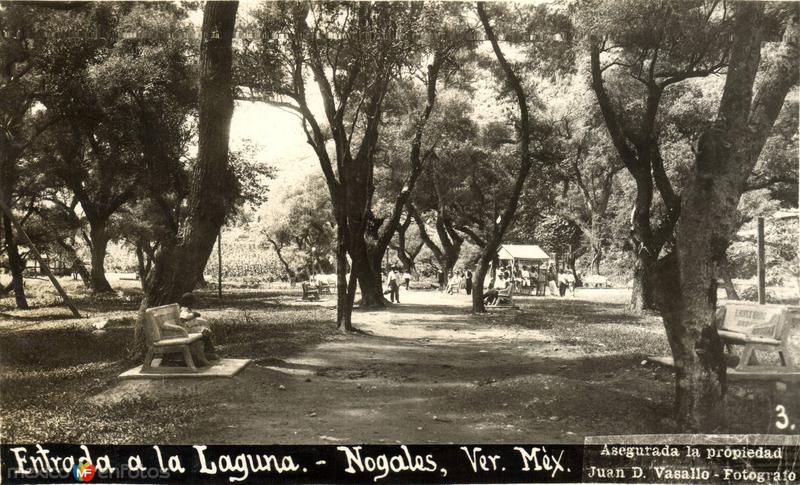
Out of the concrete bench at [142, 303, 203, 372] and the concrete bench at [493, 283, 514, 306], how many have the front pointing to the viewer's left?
1

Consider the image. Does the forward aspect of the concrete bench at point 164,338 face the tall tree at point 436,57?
no

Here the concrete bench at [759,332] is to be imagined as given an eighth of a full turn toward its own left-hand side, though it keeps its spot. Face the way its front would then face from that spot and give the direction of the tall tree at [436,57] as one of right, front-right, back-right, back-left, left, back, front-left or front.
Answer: back-right

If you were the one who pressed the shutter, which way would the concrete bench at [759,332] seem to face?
facing the viewer and to the left of the viewer

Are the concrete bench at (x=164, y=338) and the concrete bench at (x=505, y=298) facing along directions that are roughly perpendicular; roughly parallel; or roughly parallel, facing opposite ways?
roughly parallel, facing opposite ways

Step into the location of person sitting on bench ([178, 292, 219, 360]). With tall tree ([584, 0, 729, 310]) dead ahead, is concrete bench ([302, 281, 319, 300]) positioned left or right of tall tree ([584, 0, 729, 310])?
left

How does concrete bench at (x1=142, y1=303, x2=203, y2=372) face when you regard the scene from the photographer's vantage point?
facing the viewer and to the right of the viewer

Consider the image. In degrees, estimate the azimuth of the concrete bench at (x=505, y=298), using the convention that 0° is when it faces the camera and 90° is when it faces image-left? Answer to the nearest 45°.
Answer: approximately 90°

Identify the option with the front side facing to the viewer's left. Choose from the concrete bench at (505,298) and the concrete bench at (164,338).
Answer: the concrete bench at (505,298)

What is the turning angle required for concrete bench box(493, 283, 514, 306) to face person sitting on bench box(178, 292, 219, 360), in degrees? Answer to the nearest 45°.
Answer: approximately 90° to its left

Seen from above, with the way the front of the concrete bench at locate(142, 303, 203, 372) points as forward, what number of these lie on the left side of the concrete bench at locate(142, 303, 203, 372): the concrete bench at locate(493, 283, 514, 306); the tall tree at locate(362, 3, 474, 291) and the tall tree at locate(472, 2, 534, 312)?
3

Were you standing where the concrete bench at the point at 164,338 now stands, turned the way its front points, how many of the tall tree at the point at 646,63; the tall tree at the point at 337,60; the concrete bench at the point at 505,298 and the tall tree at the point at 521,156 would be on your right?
0

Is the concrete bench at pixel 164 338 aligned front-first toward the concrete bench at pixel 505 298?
no
